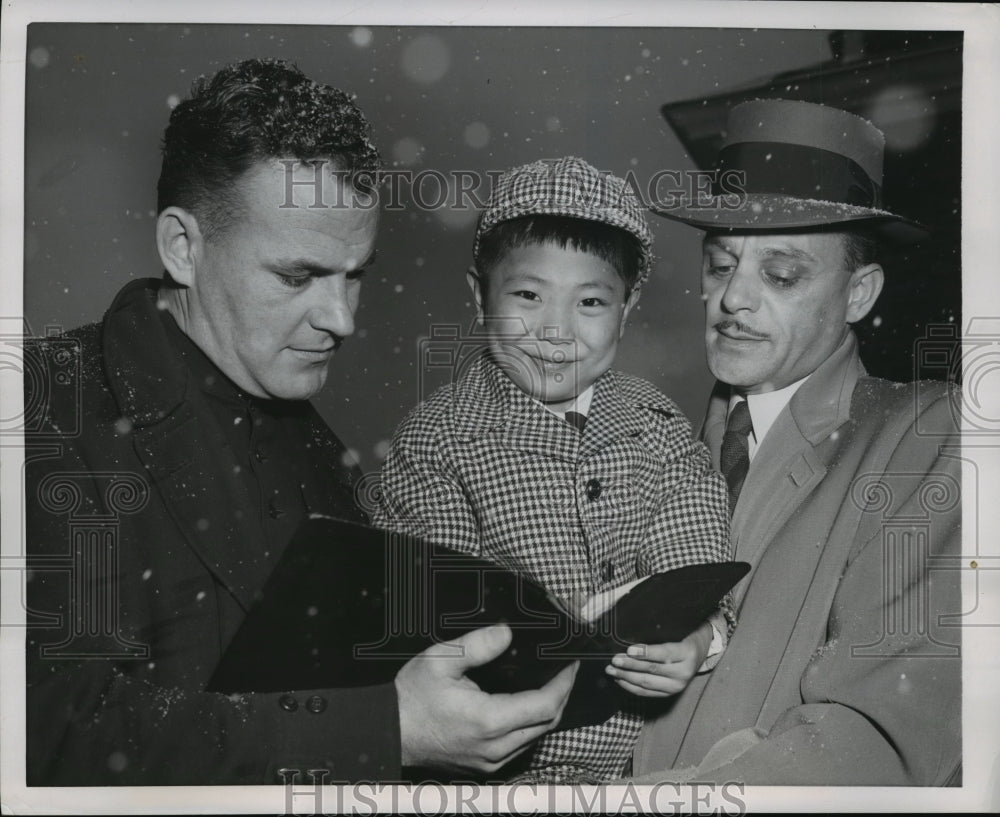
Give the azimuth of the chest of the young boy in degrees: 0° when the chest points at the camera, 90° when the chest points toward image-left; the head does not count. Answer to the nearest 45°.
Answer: approximately 0°

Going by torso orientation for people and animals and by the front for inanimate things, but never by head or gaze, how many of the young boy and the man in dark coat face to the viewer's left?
0

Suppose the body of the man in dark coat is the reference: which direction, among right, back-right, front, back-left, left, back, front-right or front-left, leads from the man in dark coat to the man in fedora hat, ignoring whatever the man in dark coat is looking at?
front-left

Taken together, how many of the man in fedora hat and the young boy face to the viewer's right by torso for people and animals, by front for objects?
0

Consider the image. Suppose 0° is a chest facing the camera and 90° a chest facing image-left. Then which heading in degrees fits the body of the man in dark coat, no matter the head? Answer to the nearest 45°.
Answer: approximately 315°

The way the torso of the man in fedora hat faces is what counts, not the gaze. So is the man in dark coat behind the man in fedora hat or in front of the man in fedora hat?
in front

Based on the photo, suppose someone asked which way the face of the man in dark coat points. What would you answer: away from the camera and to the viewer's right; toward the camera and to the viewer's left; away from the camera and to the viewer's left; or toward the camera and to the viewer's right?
toward the camera and to the viewer's right
